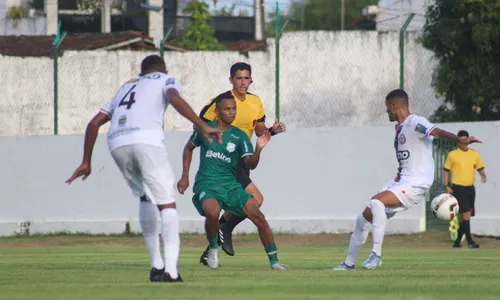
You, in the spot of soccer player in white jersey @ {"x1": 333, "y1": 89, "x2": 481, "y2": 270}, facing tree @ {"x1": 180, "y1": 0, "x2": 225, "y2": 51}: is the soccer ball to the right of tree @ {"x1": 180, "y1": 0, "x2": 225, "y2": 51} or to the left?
right

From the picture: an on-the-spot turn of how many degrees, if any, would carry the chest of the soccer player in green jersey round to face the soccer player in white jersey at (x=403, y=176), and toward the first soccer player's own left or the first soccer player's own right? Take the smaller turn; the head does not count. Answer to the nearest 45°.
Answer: approximately 90° to the first soccer player's own left

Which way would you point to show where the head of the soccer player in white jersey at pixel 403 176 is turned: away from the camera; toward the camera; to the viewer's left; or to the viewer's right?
to the viewer's left

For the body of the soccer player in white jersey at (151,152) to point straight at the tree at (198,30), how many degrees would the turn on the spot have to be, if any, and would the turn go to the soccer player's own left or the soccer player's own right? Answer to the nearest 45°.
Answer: approximately 45° to the soccer player's own left

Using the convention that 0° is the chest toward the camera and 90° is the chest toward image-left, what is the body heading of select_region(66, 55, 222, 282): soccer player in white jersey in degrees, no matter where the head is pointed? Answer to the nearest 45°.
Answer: approximately 225°

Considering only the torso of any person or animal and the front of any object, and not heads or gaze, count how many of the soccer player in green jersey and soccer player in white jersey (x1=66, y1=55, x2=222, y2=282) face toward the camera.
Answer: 1

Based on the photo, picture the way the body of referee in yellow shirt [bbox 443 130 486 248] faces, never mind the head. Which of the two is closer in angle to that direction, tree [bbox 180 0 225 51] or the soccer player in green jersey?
the soccer player in green jersey

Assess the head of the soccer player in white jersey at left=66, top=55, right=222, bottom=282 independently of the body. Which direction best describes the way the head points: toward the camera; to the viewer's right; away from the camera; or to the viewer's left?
away from the camera

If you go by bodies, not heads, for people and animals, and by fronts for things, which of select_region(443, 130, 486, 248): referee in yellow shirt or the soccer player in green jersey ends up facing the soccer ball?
the referee in yellow shirt

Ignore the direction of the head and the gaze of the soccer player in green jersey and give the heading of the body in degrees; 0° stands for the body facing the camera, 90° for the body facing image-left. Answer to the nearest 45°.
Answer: approximately 0°

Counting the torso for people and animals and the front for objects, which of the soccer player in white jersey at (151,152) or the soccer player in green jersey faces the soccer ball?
the soccer player in white jersey

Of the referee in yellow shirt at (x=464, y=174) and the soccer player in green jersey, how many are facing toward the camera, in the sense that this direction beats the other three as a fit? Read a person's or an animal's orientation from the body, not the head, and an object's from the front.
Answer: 2
